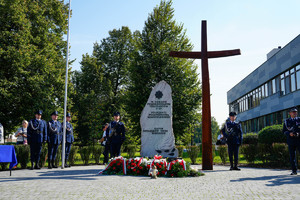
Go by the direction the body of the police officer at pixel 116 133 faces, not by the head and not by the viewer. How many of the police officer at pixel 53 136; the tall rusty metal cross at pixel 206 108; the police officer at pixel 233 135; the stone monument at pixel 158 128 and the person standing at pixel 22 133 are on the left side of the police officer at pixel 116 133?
3

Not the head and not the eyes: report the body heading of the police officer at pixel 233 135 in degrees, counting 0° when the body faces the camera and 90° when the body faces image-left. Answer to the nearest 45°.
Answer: approximately 0°

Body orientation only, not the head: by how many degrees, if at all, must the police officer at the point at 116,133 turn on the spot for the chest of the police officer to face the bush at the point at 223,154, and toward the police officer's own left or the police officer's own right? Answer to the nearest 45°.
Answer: approximately 135° to the police officer's own left

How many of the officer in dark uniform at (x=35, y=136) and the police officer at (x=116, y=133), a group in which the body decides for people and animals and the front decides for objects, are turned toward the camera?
2

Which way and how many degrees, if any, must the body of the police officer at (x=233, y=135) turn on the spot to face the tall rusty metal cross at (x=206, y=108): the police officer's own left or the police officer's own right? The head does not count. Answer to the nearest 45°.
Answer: approximately 45° to the police officer's own right

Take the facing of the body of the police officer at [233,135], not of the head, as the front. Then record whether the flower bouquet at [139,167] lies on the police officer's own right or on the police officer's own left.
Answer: on the police officer's own right

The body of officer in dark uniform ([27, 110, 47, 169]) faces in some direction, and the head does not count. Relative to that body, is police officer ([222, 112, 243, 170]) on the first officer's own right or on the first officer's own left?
on the first officer's own left

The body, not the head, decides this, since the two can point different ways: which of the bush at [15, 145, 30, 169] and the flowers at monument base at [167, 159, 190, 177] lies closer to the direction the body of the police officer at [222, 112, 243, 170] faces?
the flowers at monument base

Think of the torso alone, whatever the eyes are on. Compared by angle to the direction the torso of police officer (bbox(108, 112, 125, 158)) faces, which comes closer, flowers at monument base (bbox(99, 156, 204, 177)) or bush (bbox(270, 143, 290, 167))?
the flowers at monument base

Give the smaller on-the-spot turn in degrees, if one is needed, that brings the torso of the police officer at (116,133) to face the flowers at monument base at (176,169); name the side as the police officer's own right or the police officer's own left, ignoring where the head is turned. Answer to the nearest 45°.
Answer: approximately 45° to the police officer's own left
